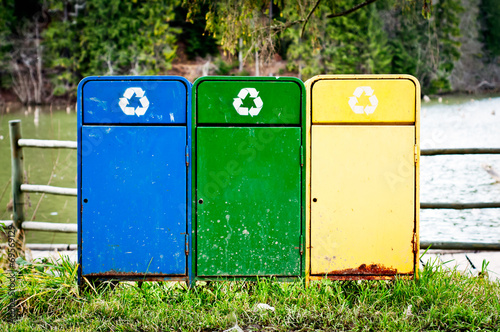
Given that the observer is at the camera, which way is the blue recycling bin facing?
facing the viewer

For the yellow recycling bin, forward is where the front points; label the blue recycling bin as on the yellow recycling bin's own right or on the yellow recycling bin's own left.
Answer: on the yellow recycling bin's own right

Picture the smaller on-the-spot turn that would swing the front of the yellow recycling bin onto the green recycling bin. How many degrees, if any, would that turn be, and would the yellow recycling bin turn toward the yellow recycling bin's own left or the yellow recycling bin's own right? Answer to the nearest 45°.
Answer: approximately 90° to the yellow recycling bin's own right

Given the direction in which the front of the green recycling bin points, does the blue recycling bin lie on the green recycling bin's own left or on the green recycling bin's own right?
on the green recycling bin's own right

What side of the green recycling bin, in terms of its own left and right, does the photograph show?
front

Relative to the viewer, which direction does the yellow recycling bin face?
toward the camera

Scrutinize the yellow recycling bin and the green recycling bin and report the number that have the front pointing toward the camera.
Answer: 2

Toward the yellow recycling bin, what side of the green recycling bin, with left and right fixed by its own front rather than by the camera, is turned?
left

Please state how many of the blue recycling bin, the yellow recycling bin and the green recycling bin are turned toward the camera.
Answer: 3

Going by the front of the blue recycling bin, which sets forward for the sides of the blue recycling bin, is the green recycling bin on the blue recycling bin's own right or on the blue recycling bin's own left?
on the blue recycling bin's own left

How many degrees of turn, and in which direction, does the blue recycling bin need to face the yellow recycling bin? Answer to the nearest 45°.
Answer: approximately 90° to its left
